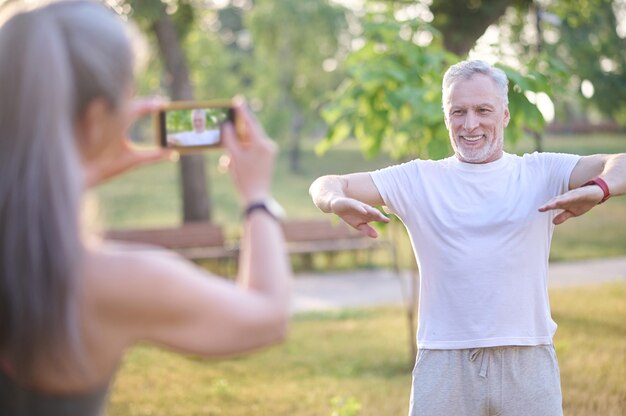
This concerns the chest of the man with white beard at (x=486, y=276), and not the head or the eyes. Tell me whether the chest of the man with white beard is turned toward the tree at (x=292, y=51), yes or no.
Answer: no

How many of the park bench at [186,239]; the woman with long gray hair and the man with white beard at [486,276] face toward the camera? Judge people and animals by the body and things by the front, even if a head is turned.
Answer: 2

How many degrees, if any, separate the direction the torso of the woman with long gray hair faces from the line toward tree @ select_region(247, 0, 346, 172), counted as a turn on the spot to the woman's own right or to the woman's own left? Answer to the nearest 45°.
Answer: approximately 45° to the woman's own left

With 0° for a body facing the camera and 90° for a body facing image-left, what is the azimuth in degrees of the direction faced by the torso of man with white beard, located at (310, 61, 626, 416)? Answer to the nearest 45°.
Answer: approximately 0°

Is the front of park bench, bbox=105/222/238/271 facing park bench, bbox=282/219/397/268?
no

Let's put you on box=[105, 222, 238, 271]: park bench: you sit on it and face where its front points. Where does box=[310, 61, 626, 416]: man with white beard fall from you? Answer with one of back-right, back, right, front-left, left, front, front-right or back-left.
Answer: front

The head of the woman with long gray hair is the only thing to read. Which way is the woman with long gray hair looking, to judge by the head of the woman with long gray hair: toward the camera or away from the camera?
away from the camera

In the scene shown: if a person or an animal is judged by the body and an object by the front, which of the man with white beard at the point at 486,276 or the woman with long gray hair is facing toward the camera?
the man with white beard

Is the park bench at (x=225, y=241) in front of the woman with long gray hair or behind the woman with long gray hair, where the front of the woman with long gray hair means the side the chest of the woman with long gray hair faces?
in front

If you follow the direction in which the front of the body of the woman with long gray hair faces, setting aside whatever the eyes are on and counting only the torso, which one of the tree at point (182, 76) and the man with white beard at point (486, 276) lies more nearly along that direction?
the man with white beard

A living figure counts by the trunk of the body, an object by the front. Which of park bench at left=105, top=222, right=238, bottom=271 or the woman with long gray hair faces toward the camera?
the park bench

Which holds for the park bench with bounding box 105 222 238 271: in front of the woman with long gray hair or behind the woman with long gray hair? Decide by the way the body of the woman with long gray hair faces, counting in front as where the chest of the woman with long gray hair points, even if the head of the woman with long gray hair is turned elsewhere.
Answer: in front

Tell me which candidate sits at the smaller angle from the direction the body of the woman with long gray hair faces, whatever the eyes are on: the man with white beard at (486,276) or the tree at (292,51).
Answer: the man with white beard

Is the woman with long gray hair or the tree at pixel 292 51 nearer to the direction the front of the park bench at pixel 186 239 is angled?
the woman with long gray hair

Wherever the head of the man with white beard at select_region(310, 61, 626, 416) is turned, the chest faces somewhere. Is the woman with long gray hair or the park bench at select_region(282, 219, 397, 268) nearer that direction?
the woman with long gray hair

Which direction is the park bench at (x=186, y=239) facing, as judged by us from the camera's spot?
facing the viewer

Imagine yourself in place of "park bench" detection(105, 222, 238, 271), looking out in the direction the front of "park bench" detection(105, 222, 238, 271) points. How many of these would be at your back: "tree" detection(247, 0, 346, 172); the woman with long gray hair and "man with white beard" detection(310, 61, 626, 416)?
1

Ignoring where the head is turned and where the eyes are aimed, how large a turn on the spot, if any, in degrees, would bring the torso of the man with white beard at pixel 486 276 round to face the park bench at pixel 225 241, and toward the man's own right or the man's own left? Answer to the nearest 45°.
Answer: approximately 180°

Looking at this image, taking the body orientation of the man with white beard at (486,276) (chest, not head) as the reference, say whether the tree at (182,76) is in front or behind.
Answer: behind

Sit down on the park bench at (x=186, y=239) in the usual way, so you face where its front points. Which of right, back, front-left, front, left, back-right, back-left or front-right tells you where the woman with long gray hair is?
front
